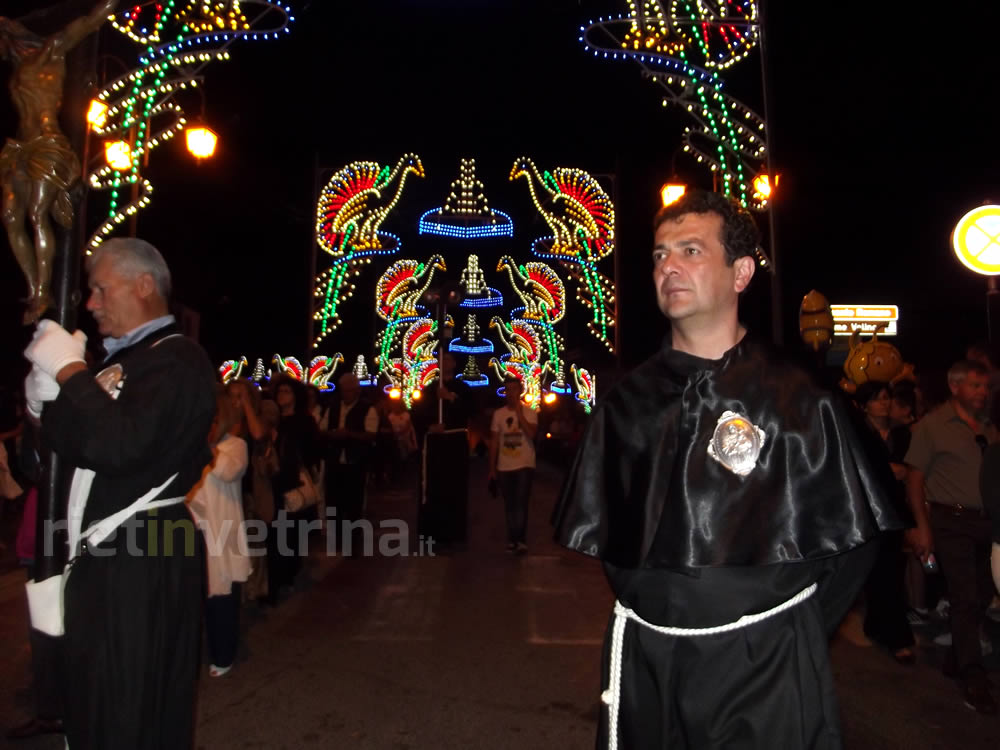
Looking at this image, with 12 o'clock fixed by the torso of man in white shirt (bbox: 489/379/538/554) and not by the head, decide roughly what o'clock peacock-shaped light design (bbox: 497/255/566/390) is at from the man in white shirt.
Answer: The peacock-shaped light design is roughly at 6 o'clock from the man in white shirt.

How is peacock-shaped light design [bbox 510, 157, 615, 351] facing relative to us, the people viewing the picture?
facing to the left of the viewer

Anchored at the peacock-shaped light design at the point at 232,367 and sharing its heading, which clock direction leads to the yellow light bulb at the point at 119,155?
The yellow light bulb is roughly at 3 o'clock from the peacock-shaped light design.

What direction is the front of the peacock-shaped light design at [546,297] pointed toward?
to the viewer's left

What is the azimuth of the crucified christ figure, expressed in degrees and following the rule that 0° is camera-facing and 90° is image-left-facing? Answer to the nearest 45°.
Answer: approximately 0°

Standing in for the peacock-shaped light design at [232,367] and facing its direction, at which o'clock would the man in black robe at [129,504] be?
The man in black robe is roughly at 3 o'clock from the peacock-shaped light design.

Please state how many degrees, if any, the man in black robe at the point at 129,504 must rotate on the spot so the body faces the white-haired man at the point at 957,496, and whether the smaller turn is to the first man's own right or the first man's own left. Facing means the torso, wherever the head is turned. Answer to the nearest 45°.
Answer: approximately 180°

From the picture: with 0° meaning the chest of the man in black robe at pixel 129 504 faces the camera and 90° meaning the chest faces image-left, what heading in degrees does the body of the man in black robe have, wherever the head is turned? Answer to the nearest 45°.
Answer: approximately 90°

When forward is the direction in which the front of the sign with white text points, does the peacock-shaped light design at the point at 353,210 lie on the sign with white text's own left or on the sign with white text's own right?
on the sign with white text's own right
